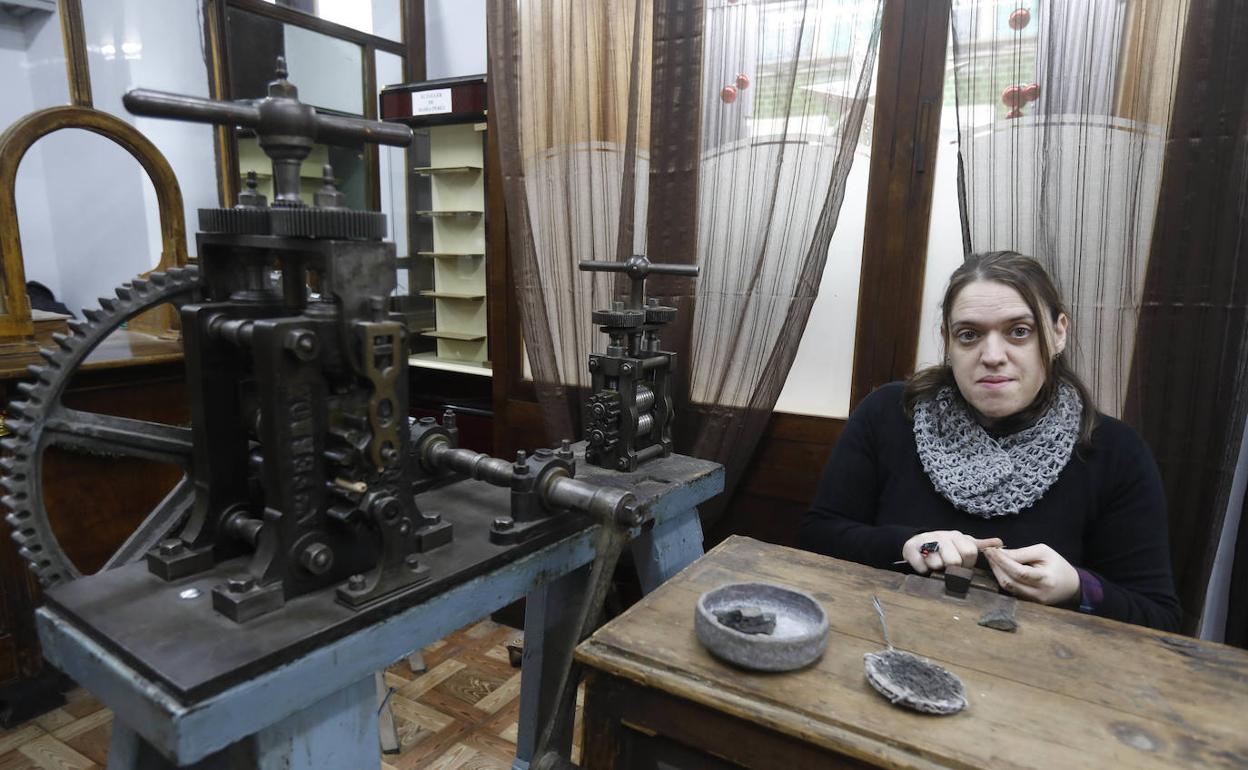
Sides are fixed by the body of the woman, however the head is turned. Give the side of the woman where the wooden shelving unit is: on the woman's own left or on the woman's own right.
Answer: on the woman's own right

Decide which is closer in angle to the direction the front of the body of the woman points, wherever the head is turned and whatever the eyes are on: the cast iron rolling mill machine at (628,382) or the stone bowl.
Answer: the stone bowl

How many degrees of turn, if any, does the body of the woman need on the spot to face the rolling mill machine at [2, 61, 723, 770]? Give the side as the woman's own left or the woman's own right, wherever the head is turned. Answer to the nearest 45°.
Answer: approximately 45° to the woman's own right

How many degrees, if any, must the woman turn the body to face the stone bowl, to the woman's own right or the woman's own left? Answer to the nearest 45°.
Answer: approximately 45° to the woman's own right

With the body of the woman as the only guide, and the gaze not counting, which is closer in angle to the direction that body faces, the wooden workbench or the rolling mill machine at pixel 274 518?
the wooden workbench

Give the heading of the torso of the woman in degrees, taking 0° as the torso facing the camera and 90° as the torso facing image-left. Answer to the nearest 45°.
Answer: approximately 0°

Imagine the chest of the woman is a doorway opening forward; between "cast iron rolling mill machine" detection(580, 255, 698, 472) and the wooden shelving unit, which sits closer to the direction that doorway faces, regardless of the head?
the cast iron rolling mill machine
